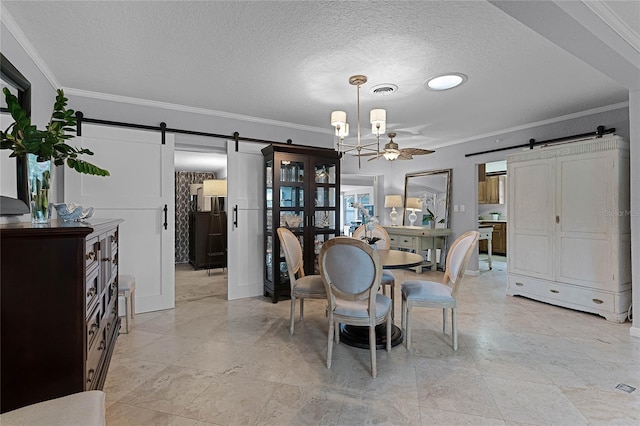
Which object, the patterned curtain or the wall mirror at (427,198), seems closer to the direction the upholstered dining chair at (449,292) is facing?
the patterned curtain

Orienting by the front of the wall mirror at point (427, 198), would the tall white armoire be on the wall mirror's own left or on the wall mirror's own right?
on the wall mirror's own left

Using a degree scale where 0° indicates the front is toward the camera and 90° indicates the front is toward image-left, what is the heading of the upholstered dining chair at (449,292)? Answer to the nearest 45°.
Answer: approximately 90°

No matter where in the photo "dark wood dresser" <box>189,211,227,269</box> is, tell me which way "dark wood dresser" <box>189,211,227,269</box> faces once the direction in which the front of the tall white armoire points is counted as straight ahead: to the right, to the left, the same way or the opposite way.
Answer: to the left

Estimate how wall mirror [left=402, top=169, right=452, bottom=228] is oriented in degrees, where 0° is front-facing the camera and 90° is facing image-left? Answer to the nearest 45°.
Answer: approximately 45°

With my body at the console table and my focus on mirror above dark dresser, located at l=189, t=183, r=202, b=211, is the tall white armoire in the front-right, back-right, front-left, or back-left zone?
back-left

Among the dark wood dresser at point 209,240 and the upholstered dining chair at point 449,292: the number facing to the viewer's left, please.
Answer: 1

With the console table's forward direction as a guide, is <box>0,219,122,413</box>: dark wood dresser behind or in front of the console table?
in front

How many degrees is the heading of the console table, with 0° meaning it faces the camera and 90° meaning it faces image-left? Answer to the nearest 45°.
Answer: approximately 45°

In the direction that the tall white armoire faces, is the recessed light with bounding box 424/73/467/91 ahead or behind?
ahead
